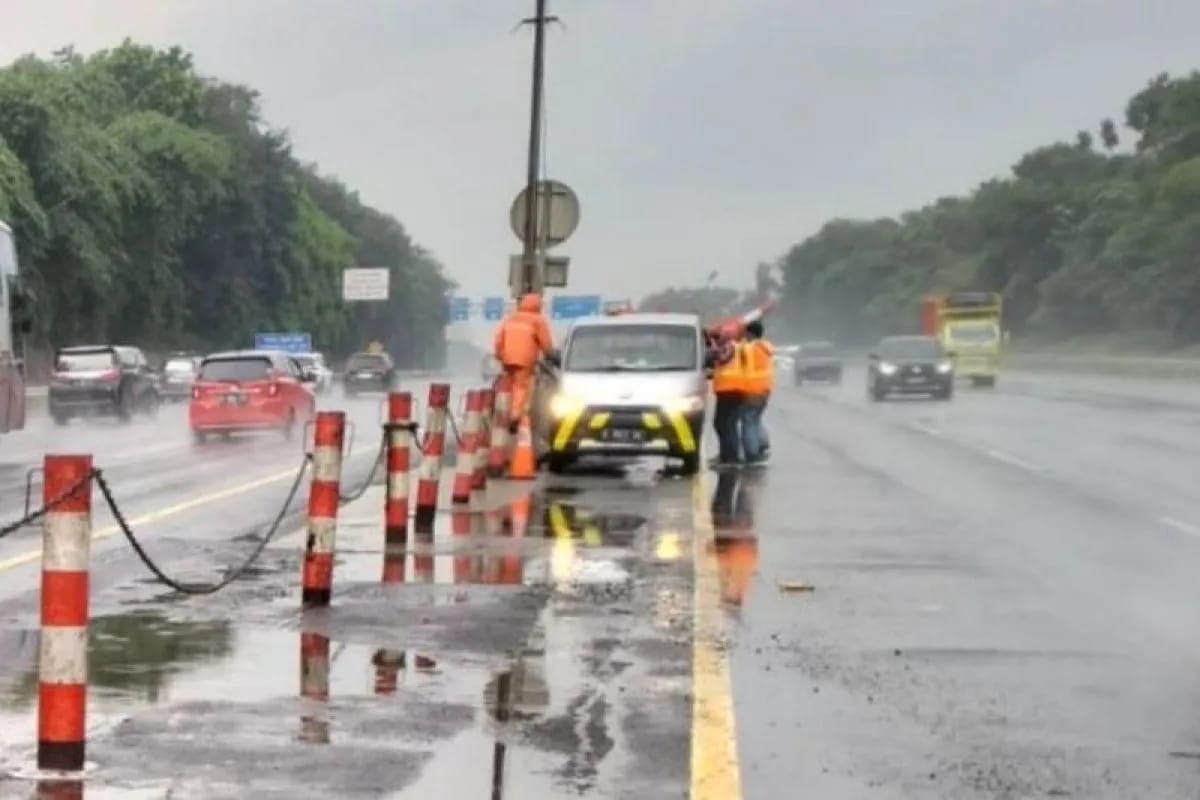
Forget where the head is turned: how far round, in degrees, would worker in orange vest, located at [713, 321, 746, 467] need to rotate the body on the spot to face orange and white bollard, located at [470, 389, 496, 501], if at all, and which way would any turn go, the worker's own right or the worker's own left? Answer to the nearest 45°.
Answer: approximately 45° to the worker's own left

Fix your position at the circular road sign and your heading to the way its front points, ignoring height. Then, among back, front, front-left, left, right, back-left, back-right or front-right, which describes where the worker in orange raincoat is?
back

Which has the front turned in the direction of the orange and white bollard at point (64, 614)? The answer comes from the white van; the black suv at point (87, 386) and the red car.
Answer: the white van

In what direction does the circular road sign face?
away from the camera

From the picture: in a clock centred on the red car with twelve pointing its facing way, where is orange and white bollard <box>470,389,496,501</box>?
The orange and white bollard is roughly at 4 o'clock from the red car.

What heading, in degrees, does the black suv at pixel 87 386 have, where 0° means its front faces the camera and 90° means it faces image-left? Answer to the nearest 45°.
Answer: approximately 225°

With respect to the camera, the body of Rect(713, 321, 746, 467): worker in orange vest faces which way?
to the viewer's left

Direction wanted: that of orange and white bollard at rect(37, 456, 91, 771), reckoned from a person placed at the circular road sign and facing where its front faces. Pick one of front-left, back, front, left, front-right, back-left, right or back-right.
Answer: back

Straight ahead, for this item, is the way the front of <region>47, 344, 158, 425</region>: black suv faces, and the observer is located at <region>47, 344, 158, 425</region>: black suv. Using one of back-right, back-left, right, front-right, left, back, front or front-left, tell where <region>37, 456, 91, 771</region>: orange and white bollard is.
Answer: back-right

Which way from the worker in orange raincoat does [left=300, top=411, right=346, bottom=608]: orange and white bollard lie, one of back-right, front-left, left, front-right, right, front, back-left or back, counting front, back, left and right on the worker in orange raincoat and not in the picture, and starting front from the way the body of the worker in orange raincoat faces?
back
